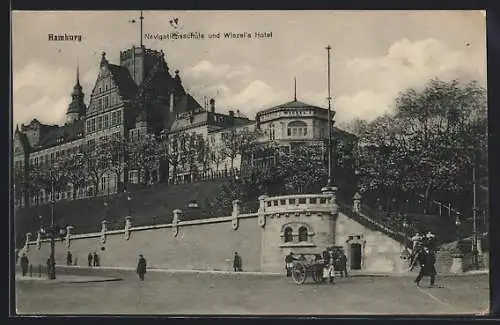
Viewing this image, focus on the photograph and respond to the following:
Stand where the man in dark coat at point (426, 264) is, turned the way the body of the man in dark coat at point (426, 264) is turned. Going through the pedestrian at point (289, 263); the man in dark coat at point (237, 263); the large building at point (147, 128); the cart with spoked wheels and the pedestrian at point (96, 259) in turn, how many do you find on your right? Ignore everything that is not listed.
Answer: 5

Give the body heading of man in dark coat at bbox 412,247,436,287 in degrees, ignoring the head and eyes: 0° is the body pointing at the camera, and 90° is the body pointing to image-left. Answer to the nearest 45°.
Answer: approximately 0°

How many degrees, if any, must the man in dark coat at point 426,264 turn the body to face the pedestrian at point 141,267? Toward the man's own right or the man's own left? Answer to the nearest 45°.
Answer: approximately 90° to the man's own right

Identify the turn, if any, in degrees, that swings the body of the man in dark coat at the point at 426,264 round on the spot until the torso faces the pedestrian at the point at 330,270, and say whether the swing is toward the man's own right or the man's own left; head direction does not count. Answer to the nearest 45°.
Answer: approximately 90° to the man's own right

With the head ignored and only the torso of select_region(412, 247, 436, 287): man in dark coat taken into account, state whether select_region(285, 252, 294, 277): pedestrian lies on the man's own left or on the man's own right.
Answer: on the man's own right

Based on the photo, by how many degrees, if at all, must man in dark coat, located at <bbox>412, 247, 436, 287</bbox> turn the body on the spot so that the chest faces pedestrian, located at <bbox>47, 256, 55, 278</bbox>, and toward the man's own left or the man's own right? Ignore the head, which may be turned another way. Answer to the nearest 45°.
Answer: approximately 90° to the man's own right

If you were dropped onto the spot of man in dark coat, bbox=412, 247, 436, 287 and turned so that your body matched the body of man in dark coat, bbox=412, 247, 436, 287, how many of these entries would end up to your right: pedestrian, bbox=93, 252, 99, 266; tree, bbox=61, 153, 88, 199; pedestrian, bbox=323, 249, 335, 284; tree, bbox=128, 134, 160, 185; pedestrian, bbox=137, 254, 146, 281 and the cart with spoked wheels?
6

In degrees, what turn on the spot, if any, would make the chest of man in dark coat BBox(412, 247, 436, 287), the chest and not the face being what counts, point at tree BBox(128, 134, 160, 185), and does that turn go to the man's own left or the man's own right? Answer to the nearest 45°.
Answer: approximately 90° to the man's own right

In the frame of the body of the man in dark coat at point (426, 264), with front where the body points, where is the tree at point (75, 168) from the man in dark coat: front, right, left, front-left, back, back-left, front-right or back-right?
right

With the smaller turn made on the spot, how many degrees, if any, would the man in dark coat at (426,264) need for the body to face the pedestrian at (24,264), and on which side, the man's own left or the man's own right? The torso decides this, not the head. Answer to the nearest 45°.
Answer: approximately 90° to the man's own right

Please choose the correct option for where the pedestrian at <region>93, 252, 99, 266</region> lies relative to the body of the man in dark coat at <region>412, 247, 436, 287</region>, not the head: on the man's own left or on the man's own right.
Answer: on the man's own right
